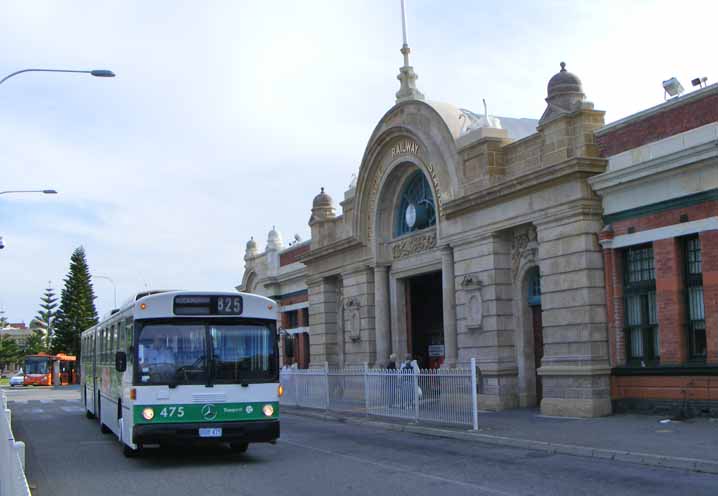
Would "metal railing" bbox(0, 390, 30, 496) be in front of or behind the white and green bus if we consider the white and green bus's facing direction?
in front

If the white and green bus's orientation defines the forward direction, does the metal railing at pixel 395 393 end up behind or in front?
behind

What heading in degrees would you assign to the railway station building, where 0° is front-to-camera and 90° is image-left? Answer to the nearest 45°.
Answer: approximately 45°

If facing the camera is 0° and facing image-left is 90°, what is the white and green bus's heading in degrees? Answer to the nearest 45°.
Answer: approximately 0°

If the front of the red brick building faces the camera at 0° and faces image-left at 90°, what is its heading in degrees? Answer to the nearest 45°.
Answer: approximately 45°

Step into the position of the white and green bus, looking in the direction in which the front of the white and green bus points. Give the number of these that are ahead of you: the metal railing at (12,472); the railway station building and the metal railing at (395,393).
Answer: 1

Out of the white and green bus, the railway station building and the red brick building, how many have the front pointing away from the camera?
0

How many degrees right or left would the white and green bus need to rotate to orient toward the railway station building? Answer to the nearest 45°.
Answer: approximately 135° to its left

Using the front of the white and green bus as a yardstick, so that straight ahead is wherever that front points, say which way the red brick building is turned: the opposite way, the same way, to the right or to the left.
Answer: to the right

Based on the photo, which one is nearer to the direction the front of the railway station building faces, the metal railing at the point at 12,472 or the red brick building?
the metal railing

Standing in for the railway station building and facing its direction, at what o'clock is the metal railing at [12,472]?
The metal railing is roughly at 11 o'clock from the railway station building.
